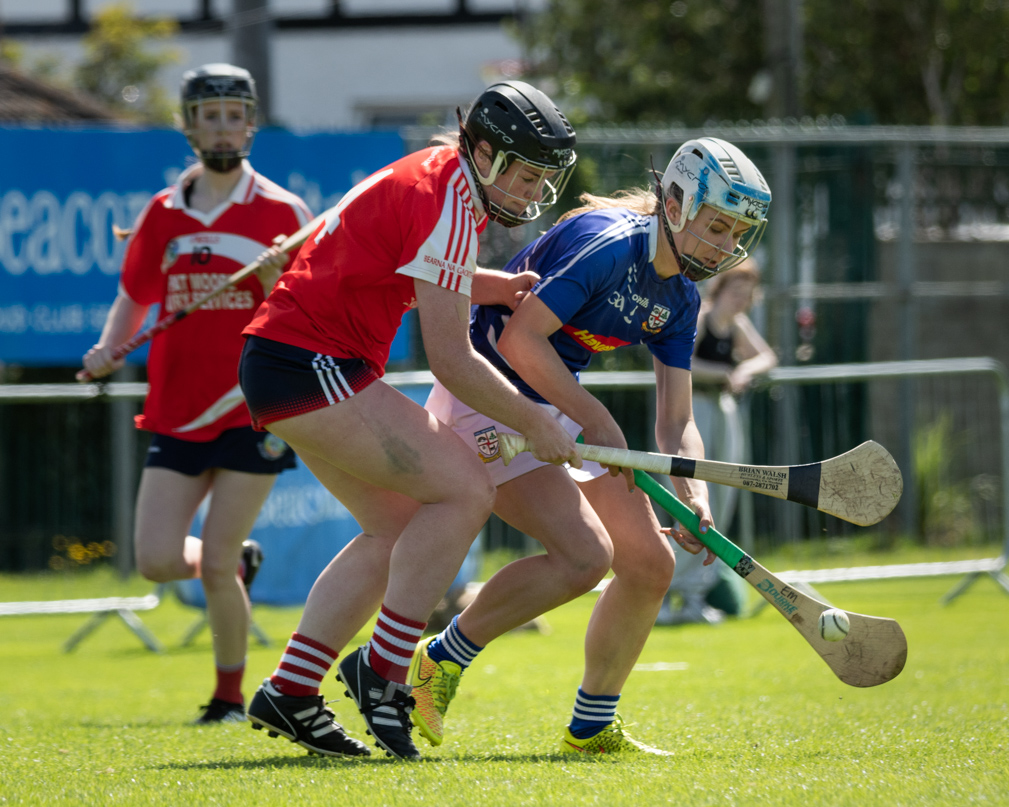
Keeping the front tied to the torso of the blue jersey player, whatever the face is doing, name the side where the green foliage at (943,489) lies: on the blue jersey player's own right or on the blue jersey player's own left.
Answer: on the blue jersey player's own left

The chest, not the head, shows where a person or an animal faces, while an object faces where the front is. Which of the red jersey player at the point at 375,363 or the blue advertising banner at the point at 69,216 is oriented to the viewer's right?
the red jersey player

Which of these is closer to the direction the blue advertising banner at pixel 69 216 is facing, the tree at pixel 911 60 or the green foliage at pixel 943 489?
the green foliage

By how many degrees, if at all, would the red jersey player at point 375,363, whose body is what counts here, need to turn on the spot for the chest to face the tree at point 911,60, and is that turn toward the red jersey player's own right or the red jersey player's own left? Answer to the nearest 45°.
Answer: approximately 45° to the red jersey player's own left

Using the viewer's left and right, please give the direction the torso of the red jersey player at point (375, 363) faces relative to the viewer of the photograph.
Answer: facing to the right of the viewer

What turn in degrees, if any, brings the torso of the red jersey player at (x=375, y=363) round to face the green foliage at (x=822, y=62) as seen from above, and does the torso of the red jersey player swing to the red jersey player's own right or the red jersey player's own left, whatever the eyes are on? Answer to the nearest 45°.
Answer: approximately 90° to the red jersey player's own left

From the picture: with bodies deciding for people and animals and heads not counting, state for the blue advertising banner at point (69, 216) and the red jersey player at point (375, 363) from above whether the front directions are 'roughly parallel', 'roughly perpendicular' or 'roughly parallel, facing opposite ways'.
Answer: roughly perpendicular

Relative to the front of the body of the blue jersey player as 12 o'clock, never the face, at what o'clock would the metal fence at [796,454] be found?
The metal fence is roughly at 8 o'clock from the blue jersey player.

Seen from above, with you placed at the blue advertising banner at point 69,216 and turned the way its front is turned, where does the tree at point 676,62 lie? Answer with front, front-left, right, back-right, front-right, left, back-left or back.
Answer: back-left

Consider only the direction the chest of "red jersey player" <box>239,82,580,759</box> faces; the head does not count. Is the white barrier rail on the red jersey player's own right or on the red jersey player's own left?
on the red jersey player's own left

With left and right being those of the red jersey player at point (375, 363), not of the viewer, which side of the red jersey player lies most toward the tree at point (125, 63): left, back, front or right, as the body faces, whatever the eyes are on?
left

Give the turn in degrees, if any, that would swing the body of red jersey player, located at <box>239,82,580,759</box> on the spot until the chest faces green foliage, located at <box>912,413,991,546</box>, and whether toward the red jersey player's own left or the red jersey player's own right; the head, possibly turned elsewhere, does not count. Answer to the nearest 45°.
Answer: approximately 45° to the red jersey player's own left

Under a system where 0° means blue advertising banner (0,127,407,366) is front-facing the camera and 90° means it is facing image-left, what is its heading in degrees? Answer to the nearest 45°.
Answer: approximately 0°
